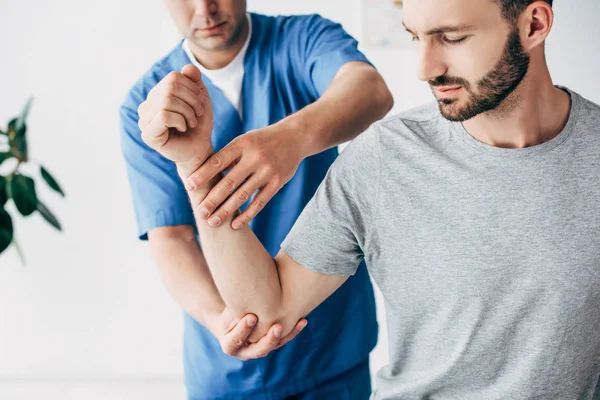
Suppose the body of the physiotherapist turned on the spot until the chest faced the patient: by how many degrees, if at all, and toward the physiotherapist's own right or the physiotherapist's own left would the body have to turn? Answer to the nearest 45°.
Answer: approximately 45° to the physiotherapist's own left

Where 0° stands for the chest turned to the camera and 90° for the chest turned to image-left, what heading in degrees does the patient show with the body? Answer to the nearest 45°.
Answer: approximately 0°

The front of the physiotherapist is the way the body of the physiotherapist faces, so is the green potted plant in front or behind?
behind

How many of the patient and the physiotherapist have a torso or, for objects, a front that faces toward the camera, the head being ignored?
2

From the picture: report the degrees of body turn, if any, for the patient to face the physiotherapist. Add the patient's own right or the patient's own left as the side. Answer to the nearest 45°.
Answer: approximately 135° to the patient's own right
